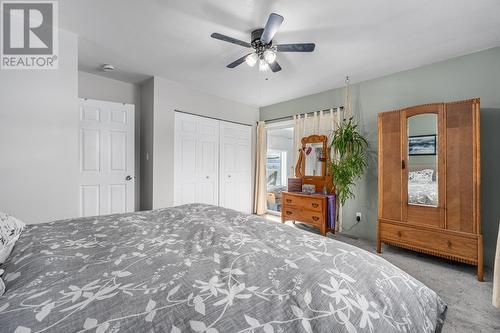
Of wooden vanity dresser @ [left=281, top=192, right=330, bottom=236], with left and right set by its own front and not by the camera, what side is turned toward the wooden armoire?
left

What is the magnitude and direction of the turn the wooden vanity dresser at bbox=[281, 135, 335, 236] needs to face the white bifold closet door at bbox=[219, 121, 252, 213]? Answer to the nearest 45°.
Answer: approximately 45° to its right

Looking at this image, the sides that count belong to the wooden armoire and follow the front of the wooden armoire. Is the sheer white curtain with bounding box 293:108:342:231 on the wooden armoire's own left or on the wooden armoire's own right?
on the wooden armoire's own right

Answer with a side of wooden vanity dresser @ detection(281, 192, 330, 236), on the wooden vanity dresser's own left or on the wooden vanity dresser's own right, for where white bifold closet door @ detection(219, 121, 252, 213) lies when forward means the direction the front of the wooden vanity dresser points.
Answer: on the wooden vanity dresser's own right

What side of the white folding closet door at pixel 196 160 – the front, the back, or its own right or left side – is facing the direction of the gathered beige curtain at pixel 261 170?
left

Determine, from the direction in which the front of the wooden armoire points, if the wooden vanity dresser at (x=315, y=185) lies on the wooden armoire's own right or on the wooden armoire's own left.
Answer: on the wooden armoire's own right

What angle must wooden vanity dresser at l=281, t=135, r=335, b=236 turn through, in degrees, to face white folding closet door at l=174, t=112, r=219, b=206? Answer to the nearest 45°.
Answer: approximately 45° to its right

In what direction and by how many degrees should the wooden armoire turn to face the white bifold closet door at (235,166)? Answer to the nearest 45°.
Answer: approximately 45° to its right

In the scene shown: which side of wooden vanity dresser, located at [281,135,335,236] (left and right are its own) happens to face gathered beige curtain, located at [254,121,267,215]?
right

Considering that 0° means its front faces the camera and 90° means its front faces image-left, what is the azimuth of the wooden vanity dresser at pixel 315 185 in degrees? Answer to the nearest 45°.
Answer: approximately 45°
